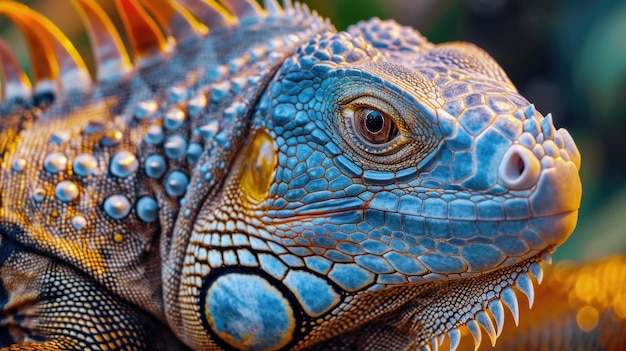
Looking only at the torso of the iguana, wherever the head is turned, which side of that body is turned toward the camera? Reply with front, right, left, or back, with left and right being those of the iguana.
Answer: right
